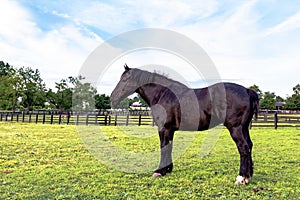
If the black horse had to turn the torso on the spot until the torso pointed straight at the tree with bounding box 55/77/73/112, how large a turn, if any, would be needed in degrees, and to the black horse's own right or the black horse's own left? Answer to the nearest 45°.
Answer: approximately 45° to the black horse's own right

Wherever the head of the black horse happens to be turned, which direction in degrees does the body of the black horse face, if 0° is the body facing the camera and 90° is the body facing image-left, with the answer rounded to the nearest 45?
approximately 90°

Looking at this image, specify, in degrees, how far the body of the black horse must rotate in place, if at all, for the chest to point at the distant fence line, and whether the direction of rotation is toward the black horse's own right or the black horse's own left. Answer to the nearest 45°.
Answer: approximately 90° to the black horse's own right

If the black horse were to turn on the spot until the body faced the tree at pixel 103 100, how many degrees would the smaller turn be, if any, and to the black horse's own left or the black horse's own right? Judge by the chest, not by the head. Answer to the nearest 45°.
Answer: approximately 45° to the black horse's own right

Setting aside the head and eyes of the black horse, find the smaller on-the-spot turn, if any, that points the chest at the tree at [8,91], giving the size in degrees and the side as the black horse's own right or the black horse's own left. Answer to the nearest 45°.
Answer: approximately 45° to the black horse's own right

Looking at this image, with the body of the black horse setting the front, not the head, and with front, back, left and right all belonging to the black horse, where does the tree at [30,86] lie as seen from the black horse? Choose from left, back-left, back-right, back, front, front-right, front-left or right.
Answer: front-right
